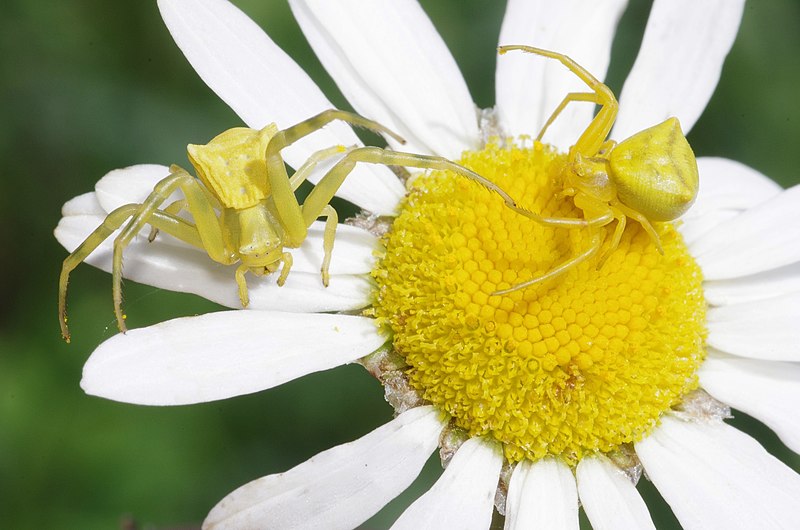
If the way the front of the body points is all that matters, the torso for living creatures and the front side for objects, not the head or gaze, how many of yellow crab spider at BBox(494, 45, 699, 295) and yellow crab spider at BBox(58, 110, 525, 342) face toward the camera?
1

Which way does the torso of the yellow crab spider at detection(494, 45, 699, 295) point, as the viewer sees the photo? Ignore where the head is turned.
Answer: to the viewer's left

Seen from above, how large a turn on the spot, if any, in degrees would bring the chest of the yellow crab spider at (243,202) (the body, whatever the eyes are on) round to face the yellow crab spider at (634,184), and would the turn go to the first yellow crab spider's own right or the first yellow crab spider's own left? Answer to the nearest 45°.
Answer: approximately 90° to the first yellow crab spider's own left

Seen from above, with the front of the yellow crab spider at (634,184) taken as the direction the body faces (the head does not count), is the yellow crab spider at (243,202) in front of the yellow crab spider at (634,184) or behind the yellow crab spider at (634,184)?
in front
